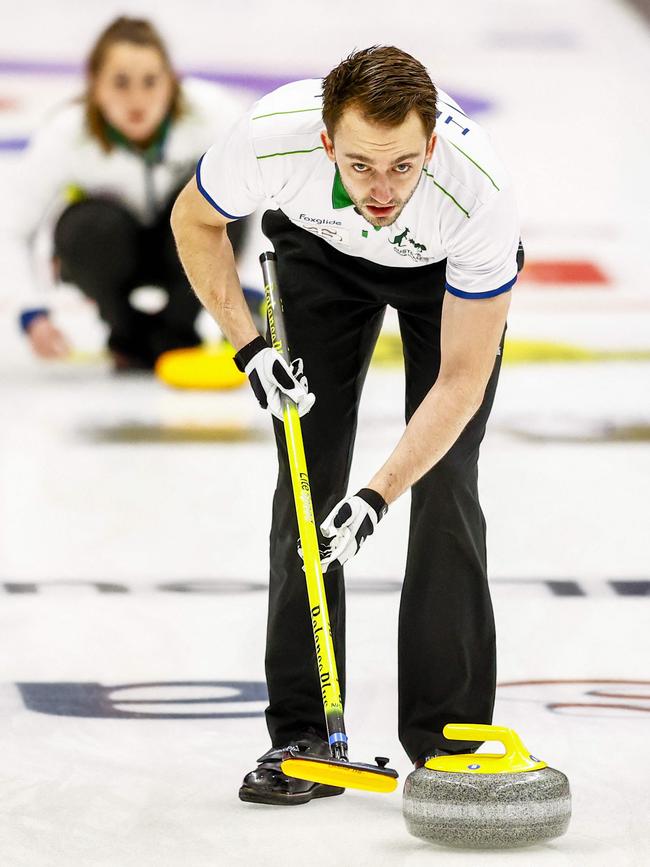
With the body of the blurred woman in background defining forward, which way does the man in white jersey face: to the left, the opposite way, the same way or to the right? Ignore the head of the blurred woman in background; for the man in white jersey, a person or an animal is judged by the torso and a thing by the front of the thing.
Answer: the same way

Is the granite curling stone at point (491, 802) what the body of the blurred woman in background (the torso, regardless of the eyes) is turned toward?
yes

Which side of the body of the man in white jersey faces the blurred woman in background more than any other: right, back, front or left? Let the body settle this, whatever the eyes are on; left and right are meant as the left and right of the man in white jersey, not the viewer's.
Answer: back

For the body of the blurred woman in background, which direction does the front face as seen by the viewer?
toward the camera

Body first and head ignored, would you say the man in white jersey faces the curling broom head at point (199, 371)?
no

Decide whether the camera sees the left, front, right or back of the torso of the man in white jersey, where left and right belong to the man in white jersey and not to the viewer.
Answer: front

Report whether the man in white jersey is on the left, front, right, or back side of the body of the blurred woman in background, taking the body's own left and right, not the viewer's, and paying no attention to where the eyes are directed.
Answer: front

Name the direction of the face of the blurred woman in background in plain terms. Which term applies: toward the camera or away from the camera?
toward the camera

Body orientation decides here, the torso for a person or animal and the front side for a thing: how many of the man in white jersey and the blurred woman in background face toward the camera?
2
